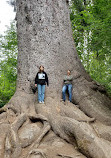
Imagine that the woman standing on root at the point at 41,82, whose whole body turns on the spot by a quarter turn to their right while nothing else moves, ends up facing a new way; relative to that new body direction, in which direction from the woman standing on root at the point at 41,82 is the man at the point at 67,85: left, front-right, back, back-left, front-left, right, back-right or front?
back

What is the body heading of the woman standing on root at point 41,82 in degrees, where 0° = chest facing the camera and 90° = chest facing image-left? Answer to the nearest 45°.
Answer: approximately 0°
